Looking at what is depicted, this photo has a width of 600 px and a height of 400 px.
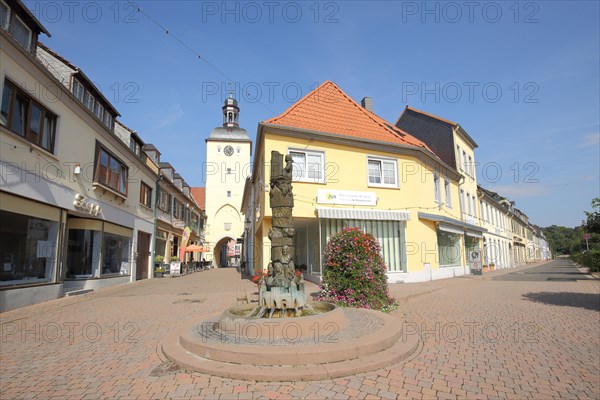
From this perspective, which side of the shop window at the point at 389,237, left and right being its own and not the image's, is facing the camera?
front

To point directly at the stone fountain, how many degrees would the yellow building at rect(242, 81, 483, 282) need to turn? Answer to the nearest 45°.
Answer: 0° — it already faces it

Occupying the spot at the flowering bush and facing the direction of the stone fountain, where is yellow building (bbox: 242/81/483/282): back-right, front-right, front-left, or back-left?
back-right

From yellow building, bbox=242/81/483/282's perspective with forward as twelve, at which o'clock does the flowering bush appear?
The flowering bush is roughly at 12 o'clock from the yellow building.

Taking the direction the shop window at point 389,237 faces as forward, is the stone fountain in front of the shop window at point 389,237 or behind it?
in front

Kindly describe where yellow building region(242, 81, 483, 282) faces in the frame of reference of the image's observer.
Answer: facing the viewer

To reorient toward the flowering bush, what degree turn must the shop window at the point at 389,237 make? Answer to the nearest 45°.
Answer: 0° — it already faces it
